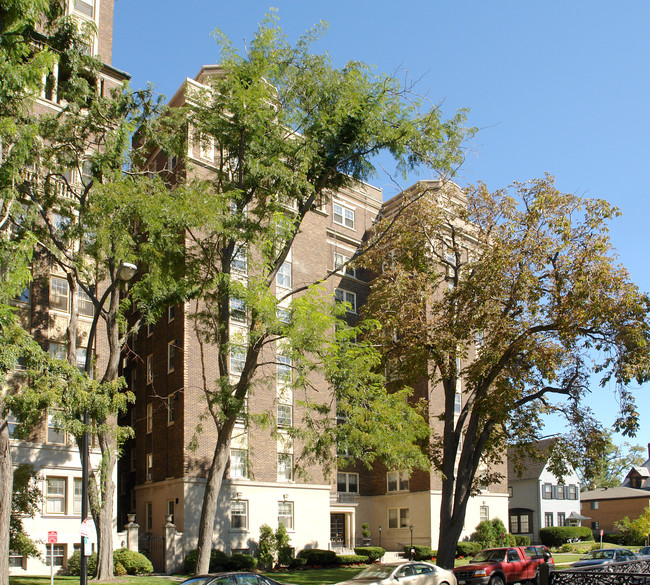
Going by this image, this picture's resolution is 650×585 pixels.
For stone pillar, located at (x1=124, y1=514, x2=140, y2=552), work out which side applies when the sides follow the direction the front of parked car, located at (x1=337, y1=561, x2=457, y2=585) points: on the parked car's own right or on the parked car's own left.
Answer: on the parked car's own right

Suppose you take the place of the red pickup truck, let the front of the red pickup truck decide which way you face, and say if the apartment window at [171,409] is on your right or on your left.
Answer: on your right

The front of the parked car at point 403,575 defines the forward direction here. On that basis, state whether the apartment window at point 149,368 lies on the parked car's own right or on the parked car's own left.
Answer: on the parked car's own right

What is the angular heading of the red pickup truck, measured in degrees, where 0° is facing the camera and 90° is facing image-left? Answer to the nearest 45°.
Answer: approximately 45°

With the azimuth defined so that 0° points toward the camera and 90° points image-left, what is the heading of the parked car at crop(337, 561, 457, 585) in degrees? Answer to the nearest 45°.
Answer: approximately 45°

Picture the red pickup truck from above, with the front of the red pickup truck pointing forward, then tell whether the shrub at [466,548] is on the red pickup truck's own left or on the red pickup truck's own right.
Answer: on the red pickup truck's own right

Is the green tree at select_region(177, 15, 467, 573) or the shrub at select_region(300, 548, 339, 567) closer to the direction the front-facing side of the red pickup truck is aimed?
the green tree

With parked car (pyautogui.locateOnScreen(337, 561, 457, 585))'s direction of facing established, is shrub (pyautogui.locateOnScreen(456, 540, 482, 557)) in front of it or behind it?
behind
